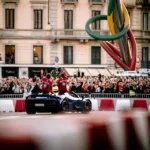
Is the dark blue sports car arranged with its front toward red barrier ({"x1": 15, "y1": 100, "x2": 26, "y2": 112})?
no

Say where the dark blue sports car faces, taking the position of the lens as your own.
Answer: facing away from the viewer and to the right of the viewer

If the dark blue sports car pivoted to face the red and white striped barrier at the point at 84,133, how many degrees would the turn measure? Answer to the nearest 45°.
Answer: approximately 135° to its right

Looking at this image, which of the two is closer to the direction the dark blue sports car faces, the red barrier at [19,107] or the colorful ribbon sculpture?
the colorful ribbon sculpture

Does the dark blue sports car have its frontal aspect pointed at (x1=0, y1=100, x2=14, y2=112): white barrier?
no

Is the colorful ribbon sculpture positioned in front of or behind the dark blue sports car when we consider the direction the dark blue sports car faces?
in front
